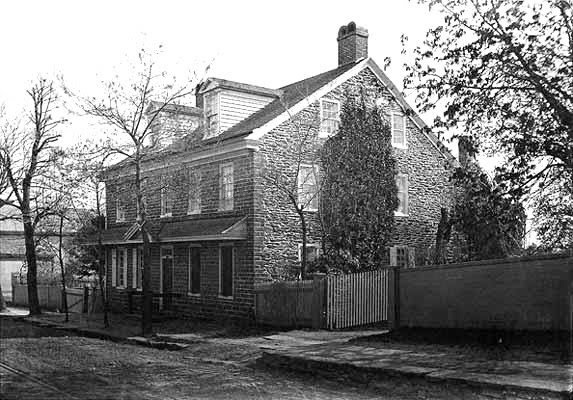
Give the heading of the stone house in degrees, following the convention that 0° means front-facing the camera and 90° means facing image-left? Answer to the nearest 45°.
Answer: approximately 45°

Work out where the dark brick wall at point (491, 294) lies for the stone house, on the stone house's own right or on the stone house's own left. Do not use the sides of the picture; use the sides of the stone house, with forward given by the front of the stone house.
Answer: on the stone house's own left

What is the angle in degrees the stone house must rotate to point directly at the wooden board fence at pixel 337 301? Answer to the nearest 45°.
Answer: approximately 90° to its left
